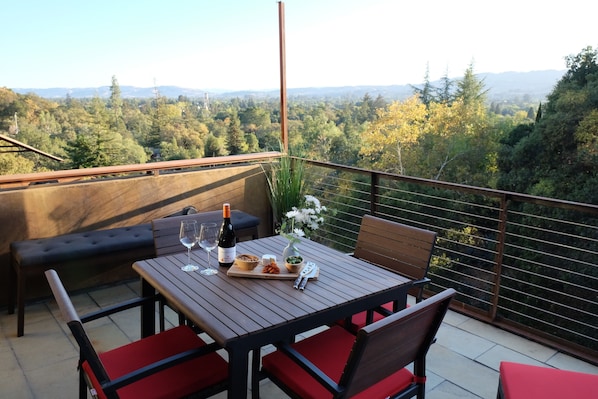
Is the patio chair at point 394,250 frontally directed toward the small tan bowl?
yes

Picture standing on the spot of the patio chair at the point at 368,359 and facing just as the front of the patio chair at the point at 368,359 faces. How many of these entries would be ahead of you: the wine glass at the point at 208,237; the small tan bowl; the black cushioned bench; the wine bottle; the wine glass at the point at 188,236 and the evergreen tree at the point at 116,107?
6

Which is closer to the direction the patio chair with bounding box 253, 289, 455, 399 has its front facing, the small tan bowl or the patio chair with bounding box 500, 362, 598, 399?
the small tan bowl

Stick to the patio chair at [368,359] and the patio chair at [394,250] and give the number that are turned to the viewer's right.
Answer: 0

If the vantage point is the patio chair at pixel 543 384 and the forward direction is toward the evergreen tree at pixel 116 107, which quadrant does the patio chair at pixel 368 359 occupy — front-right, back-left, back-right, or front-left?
front-left

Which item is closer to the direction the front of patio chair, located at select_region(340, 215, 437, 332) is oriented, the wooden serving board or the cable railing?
the wooden serving board

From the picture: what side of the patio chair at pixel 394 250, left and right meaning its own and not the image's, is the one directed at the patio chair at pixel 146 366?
front

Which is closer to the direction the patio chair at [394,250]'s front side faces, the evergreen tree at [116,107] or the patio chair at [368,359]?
the patio chair

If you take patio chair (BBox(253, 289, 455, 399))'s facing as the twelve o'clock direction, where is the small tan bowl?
The small tan bowl is roughly at 12 o'clock from the patio chair.

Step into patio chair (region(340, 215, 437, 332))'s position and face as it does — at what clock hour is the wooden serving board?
The wooden serving board is roughly at 12 o'clock from the patio chair.

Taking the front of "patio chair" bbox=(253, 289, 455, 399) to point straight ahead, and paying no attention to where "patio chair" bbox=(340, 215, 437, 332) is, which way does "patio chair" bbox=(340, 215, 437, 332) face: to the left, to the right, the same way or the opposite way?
to the left

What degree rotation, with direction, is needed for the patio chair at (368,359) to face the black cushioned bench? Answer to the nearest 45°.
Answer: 0° — it already faces it

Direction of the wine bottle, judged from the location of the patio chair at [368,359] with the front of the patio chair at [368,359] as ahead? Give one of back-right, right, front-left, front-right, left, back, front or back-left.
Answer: front

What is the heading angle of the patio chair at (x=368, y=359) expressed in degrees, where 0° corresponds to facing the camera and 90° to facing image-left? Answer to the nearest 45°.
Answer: approximately 135°
